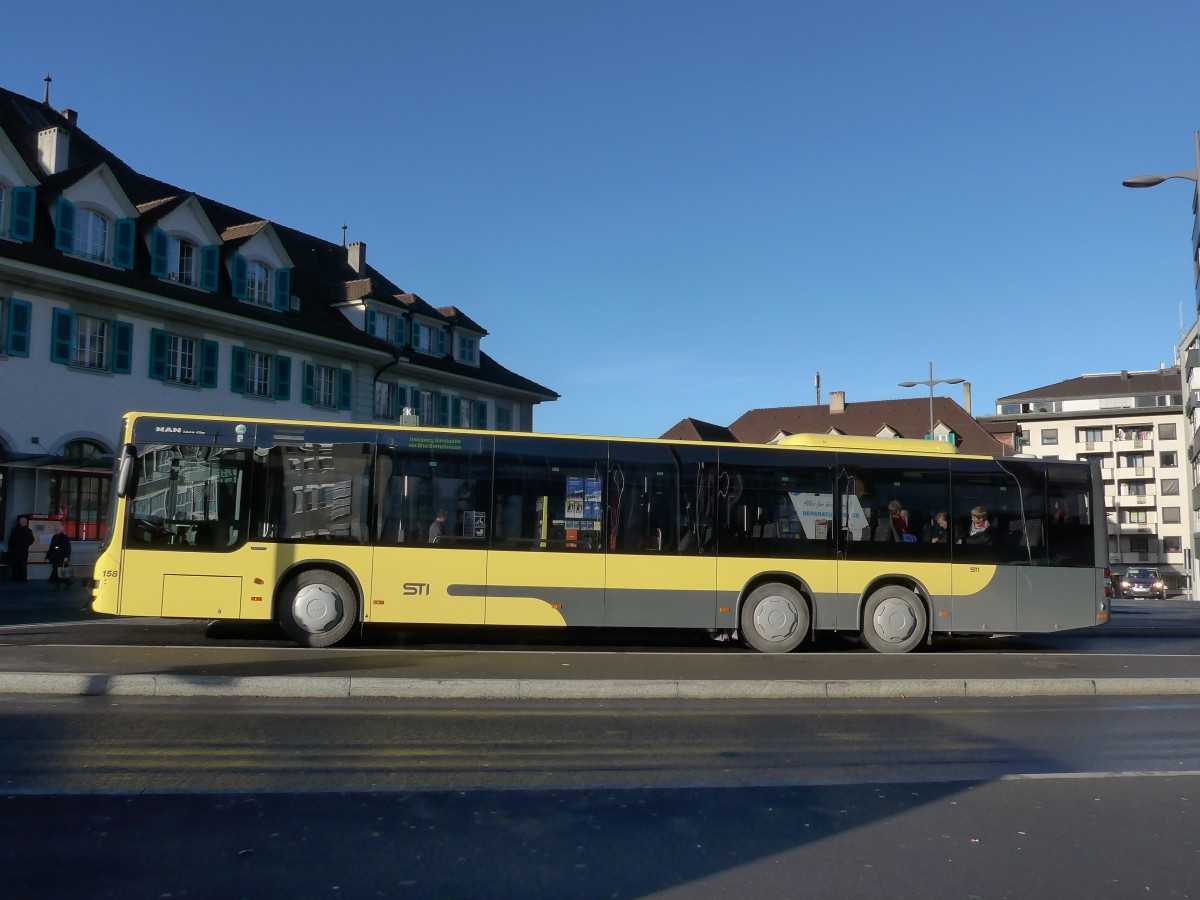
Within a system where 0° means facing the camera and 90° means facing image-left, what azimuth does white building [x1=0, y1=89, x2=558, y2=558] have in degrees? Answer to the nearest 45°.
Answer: approximately 315°

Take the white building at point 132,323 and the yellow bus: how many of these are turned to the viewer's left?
1

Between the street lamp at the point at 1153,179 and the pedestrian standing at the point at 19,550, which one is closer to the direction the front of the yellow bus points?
the pedestrian standing

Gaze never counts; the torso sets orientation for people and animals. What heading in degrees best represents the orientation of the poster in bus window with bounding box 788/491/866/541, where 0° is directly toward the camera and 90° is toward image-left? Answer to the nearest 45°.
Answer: approximately 0°

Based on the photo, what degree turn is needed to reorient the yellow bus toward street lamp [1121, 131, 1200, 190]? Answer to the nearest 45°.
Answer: approximately 135° to its right

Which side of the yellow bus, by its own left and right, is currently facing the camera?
left

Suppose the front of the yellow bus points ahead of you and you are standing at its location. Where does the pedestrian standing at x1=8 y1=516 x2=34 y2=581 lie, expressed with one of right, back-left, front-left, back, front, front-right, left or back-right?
front-right
